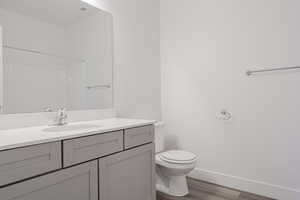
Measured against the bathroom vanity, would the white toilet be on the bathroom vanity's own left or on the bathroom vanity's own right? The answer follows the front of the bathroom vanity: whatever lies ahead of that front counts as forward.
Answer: on the bathroom vanity's own left

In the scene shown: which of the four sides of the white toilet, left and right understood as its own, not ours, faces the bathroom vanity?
right

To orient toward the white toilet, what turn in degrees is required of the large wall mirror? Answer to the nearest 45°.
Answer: approximately 45° to its left

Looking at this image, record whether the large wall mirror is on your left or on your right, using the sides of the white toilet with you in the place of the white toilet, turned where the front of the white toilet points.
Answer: on your right

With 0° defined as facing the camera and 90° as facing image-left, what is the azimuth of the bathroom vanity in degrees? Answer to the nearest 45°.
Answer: approximately 315°

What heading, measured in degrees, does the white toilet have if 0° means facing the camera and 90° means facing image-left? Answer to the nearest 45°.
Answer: approximately 315°
